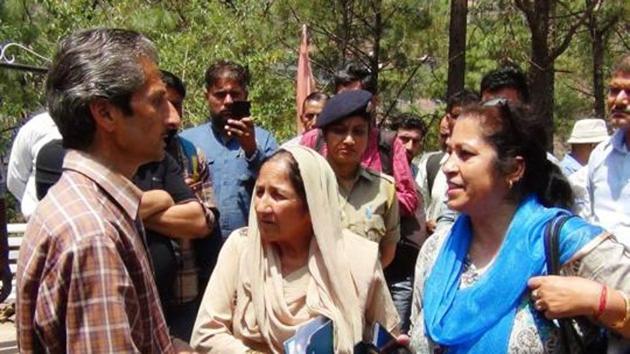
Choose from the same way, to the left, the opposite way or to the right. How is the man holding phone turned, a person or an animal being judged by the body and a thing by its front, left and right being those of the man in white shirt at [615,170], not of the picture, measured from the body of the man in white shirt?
to the left

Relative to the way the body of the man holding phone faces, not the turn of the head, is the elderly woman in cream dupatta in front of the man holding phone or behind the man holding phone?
in front

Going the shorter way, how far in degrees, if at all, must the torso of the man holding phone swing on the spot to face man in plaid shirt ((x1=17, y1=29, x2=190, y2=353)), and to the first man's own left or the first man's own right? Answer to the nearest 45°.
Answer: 0° — they already face them

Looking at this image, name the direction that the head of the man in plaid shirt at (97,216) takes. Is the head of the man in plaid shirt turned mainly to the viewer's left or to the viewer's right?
to the viewer's right

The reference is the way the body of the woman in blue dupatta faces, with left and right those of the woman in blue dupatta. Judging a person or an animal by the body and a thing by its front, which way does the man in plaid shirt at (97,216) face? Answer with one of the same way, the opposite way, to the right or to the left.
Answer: the opposite way

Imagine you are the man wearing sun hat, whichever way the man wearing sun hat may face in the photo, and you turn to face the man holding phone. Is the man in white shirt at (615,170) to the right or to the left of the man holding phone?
left

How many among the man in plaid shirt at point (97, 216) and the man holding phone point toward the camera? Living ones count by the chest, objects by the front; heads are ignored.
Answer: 1

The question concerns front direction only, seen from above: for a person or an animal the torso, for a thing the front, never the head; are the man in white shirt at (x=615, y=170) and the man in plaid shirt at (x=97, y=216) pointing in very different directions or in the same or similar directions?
very different directions

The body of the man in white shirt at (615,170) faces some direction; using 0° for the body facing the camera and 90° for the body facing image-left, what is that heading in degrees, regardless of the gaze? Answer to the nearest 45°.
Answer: approximately 45°

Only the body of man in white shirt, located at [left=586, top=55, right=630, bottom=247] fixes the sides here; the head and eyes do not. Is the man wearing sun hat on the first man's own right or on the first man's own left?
on the first man's own right

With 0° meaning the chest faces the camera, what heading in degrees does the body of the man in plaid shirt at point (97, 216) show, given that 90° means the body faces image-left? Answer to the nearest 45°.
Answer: approximately 270°

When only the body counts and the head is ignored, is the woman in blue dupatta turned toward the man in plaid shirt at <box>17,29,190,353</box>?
yes
